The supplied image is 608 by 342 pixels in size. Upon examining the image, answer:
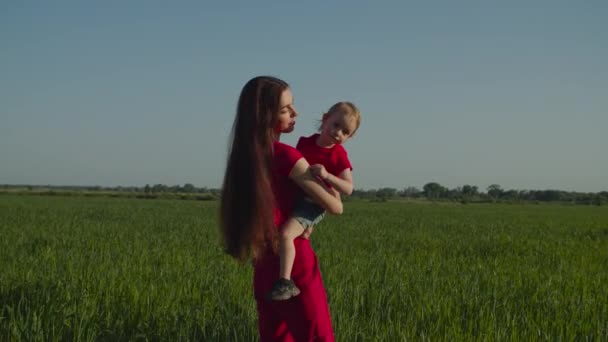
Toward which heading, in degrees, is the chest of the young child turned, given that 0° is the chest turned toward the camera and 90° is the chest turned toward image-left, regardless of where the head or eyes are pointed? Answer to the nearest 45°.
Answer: approximately 45°

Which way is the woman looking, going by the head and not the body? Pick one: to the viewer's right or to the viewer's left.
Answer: to the viewer's right
